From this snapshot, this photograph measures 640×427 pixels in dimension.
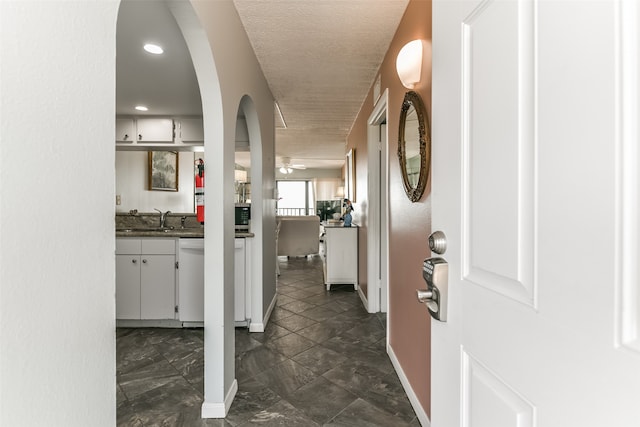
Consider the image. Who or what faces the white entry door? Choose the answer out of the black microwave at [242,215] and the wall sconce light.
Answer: the black microwave

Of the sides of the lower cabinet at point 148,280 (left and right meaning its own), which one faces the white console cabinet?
left

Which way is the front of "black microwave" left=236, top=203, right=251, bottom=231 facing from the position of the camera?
facing the viewer

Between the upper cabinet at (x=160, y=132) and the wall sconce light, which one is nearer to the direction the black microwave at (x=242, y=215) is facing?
the wall sconce light

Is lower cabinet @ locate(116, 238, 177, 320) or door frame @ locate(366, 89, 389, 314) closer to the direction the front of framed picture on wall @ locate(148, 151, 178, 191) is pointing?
the lower cabinet

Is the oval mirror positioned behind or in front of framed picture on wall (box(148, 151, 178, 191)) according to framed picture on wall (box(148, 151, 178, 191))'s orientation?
in front

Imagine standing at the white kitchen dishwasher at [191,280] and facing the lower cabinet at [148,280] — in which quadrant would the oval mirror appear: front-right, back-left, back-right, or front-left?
back-left

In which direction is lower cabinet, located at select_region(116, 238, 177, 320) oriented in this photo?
toward the camera

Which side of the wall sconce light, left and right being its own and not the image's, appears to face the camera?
left

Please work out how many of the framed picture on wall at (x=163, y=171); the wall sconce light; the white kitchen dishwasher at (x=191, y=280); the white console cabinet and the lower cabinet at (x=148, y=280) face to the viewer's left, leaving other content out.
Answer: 2

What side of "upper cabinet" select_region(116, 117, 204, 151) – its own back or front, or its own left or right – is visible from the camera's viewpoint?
front

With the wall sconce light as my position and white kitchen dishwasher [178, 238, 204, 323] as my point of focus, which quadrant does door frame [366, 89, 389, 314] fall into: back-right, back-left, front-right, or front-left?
front-right
